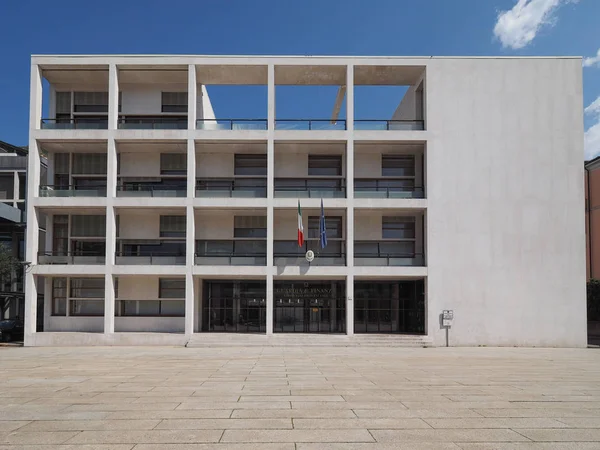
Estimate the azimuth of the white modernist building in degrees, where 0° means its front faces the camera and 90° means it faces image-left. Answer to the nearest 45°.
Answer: approximately 0°
